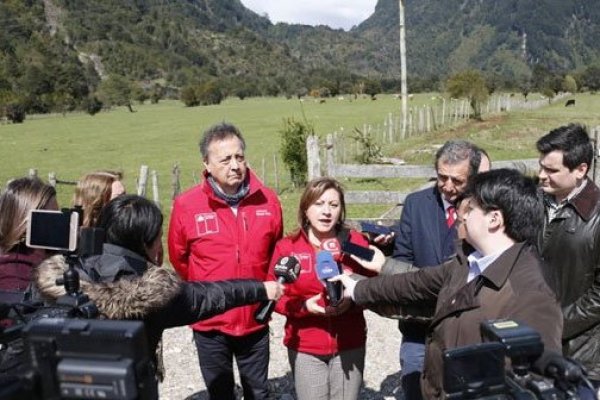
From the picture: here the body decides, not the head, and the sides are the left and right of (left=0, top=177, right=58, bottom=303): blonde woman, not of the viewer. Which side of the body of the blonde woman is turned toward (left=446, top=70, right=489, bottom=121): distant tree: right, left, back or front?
front

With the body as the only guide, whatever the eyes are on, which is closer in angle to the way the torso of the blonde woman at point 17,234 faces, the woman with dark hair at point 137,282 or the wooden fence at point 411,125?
the wooden fence

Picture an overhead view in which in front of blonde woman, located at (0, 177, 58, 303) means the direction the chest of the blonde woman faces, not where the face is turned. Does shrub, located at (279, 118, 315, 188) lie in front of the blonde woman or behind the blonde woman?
in front

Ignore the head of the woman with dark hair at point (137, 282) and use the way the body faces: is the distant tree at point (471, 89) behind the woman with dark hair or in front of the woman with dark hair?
in front

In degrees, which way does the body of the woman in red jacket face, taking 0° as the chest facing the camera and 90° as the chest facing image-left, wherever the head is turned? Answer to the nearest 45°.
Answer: approximately 0°

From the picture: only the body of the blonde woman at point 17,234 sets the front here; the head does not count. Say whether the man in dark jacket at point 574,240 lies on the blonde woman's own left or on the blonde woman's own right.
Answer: on the blonde woman's own right

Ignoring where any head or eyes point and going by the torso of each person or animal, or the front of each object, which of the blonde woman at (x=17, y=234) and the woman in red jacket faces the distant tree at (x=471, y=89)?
the blonde woman

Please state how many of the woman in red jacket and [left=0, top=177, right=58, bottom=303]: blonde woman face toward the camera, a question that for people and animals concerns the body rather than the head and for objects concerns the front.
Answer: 1

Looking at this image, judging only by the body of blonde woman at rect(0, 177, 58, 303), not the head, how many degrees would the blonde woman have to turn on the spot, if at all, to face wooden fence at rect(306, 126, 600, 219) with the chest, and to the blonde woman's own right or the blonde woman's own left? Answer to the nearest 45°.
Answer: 0° — they already face it

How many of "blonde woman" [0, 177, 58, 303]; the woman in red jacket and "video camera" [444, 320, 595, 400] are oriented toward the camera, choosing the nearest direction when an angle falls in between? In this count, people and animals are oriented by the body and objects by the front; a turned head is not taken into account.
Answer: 1

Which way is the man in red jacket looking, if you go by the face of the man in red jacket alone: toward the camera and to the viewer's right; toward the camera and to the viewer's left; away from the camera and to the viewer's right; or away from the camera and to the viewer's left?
toward the camera and to the viewer's right

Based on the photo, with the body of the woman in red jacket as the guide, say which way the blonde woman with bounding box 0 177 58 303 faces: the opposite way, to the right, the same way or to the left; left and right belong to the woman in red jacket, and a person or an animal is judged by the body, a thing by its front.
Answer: the opposite way

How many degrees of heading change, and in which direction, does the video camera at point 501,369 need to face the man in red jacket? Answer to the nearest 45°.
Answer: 0° — it already faces them

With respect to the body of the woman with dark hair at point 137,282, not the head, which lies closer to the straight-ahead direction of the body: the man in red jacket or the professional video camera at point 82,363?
the man in red jacket

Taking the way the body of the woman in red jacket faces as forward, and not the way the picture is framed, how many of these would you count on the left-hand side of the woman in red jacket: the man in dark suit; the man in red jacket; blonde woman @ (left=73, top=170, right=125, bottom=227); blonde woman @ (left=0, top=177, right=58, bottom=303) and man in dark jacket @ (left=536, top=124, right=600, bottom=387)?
2

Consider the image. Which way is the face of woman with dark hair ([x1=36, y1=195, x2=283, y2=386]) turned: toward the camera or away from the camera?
away from the camera

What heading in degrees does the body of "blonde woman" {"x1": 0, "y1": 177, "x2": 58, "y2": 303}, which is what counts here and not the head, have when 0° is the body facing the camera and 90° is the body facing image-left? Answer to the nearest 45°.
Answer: approximately 225°

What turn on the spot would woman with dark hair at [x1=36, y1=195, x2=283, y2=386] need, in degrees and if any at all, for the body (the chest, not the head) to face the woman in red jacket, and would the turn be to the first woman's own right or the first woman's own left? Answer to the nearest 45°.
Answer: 0° — they already face them

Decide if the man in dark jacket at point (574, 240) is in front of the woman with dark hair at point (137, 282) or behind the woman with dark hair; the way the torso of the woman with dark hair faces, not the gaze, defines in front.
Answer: in front
